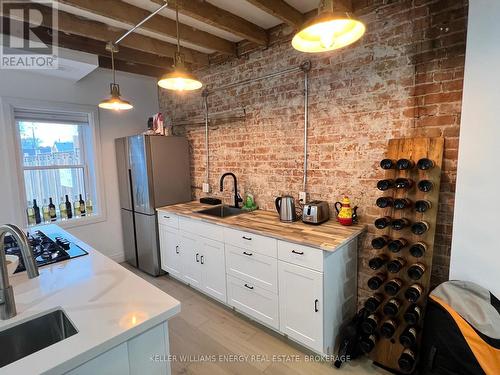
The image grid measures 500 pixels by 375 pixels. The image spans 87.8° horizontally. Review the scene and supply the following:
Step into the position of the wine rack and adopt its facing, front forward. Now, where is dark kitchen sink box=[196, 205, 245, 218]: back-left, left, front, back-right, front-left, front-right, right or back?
front-right

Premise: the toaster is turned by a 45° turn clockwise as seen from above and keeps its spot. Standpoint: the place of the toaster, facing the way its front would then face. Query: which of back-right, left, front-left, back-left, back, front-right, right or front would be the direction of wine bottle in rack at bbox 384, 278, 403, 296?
back-left

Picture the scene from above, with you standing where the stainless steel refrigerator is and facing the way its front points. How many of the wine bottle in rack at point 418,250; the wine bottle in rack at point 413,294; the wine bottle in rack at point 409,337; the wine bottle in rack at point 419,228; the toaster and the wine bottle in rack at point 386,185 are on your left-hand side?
6

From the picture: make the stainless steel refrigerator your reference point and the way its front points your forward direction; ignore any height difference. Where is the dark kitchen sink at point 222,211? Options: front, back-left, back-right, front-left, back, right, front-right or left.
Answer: left

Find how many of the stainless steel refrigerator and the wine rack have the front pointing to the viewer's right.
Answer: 0

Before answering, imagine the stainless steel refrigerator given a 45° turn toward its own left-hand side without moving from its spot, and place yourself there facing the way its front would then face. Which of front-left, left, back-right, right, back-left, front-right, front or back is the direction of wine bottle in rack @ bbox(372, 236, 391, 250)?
front-left

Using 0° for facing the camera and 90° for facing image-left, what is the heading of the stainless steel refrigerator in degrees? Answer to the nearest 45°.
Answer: approximately 45°

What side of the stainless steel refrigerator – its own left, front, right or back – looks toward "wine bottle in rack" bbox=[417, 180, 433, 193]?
left

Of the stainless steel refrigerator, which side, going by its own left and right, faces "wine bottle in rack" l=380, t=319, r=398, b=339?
left

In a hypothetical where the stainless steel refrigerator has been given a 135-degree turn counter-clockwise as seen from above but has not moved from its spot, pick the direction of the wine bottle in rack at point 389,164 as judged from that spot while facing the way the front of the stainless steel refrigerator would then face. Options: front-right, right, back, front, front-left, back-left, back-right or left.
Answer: front-right

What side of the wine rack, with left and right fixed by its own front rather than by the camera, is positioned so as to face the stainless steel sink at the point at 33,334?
front

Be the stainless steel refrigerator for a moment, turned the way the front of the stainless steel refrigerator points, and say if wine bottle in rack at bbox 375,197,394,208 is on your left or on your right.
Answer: on your left

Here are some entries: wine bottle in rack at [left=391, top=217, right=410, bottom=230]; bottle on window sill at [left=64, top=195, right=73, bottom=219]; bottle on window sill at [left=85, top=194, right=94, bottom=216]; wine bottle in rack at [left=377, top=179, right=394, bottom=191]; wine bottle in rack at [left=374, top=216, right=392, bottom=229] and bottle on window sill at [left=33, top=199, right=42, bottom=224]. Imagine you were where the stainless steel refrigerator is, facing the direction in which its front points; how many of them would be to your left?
3

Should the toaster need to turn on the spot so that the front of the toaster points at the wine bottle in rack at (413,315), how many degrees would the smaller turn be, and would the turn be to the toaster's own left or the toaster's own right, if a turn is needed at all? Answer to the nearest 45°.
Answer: approximately 90° to the toaster's own left
